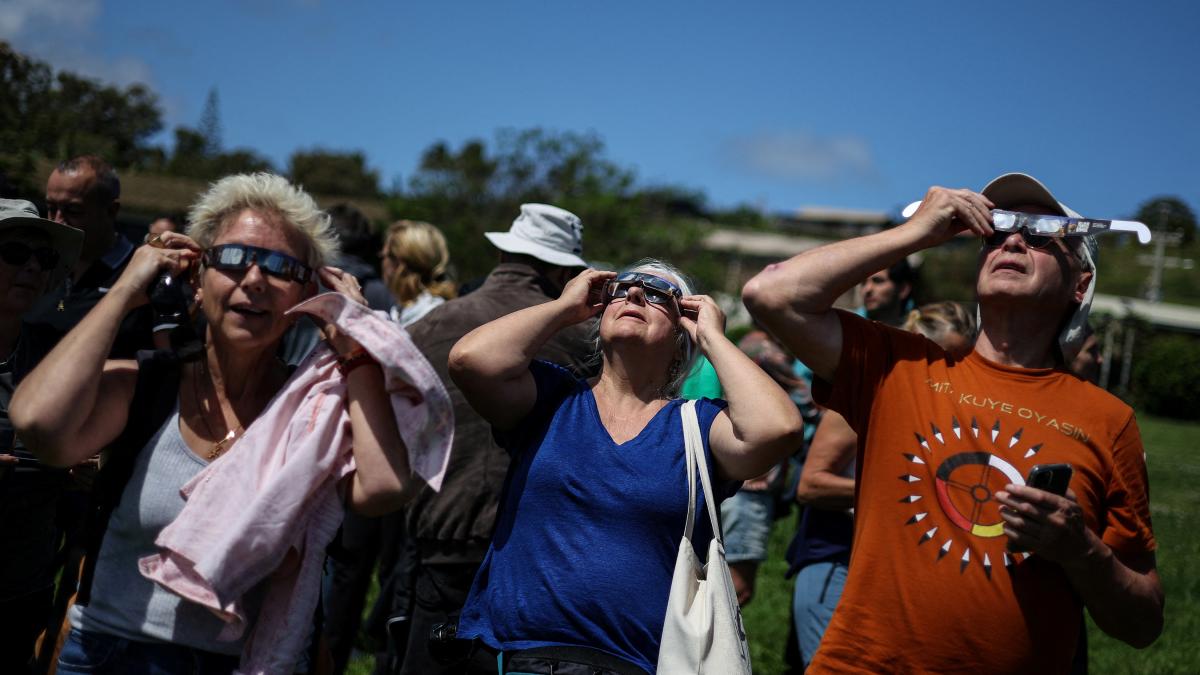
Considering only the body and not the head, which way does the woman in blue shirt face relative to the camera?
toward the camera

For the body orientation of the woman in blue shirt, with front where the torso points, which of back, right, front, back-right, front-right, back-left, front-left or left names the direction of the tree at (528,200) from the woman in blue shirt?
back

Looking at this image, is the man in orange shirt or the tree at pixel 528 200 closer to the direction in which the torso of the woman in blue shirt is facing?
the man in orange shirt

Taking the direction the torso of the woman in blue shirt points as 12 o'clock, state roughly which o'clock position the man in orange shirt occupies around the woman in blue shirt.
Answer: The man in orange shirt is roughly at 9 o'clock from the woman in blue shirt.
